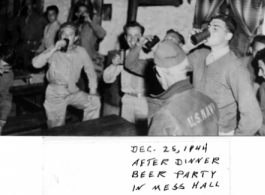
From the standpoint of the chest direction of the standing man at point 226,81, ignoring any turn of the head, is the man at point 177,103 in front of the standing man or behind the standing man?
in front

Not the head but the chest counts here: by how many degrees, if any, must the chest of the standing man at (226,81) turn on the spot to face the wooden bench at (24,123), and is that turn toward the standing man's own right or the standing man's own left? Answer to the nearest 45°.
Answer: approximately 45° to the standing man's own right

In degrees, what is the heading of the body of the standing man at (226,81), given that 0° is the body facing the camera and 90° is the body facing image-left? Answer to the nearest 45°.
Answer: approximately 45°

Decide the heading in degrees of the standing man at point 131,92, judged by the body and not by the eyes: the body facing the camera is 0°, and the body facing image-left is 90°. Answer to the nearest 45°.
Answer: approximately 0°

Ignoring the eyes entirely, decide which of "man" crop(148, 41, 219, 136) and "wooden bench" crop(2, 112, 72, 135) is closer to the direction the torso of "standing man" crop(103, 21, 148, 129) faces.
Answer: the man

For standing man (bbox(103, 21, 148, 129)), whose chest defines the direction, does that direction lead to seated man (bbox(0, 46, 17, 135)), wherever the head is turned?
no

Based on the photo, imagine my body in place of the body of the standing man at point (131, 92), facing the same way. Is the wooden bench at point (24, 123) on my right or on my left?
on my right

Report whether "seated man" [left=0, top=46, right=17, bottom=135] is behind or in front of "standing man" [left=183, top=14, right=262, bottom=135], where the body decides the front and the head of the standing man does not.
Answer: in front

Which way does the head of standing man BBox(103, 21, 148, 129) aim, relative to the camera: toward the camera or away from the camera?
toward the camera

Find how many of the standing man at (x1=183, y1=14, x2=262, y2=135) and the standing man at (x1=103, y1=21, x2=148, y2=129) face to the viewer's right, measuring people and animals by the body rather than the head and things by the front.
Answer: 0

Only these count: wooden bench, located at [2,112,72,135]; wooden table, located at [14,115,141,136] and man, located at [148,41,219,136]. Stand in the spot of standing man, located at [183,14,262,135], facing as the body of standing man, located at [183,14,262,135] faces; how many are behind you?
0

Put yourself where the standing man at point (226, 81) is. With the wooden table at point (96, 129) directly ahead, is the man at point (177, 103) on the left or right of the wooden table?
left
